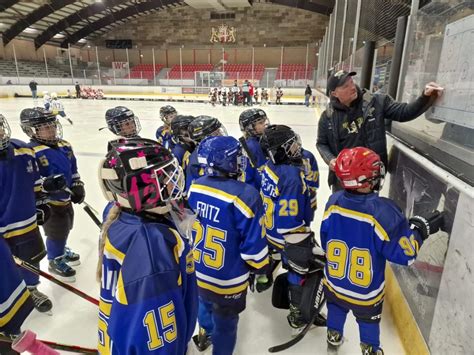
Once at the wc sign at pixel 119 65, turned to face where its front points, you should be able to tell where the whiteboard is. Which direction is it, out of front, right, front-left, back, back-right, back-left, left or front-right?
front

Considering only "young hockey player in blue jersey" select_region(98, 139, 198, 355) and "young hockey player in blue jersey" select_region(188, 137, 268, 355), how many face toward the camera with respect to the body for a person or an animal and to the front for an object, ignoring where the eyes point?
0

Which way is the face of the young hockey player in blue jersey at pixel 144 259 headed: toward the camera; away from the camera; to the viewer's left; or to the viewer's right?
to the viewer's right

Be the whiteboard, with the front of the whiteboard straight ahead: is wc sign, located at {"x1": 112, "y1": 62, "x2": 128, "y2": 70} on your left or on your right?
on your right

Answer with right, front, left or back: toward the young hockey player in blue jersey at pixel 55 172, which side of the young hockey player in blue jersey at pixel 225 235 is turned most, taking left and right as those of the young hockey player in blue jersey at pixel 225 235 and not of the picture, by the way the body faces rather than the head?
left

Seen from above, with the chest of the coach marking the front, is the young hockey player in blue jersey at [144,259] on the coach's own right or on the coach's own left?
on the coach's own right

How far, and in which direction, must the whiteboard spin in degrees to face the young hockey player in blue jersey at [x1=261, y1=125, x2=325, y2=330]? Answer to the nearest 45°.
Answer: approximately 45° to its right

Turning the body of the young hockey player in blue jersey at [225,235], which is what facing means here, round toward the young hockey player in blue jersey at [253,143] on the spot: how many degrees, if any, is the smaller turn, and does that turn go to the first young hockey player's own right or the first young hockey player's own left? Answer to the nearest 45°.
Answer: approximately 45° to the first young hockey player's own left

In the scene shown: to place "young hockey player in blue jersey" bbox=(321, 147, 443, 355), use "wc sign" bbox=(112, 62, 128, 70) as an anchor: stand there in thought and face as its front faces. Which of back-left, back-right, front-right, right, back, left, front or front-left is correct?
front

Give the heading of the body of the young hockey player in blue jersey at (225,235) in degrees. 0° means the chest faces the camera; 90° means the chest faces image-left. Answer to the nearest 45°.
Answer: approximately 225°

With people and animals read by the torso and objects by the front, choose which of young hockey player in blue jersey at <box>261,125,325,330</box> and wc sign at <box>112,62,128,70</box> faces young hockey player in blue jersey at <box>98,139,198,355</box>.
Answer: the wc sign

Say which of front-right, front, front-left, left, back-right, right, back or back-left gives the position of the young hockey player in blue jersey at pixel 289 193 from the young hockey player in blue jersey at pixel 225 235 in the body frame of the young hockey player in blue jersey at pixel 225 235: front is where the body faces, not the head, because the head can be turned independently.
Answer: front

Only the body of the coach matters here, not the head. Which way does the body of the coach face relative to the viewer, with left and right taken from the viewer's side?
facing the viewer and to the right of the viewer

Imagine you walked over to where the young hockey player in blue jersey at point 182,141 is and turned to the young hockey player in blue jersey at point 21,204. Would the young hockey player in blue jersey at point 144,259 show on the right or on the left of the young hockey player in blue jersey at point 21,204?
left

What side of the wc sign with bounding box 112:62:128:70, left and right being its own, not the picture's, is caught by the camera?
front

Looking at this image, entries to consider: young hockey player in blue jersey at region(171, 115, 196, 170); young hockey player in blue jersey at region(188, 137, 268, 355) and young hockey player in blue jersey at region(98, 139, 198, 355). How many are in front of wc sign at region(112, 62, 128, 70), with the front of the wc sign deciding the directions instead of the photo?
3
